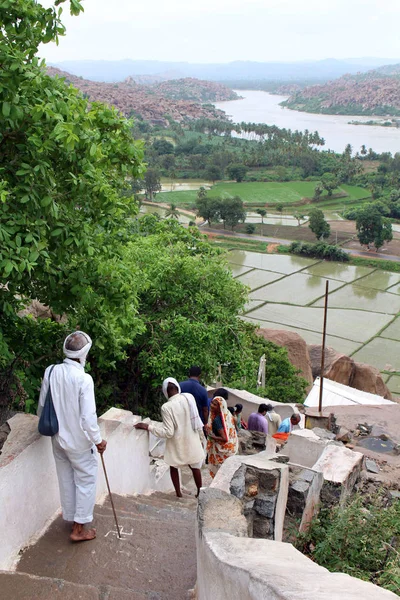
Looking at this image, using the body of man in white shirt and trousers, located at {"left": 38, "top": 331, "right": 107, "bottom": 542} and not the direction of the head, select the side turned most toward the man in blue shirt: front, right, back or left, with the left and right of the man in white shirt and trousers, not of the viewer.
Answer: front

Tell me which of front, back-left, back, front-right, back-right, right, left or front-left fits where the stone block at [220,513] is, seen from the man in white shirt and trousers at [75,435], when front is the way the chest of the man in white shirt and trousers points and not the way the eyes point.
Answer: right

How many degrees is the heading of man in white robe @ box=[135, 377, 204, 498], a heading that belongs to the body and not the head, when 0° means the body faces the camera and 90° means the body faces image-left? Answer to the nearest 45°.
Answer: approximately 135°

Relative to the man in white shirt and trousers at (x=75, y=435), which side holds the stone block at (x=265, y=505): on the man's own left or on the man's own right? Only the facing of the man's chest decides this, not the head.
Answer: on the man's own right

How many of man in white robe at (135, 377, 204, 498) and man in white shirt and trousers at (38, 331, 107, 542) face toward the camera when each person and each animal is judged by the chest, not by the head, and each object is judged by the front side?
0

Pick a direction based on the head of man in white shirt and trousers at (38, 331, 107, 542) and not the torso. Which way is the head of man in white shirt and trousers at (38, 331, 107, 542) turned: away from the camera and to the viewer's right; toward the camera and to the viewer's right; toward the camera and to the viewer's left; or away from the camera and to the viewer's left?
away from the camera and to the viewer's right

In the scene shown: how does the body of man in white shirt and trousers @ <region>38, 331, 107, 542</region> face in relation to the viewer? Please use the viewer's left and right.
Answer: facing away from the viewer and to the right of the viewer

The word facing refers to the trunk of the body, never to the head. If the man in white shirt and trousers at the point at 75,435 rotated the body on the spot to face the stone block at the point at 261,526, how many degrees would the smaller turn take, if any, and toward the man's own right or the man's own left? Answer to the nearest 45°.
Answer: approximately 45° to the man's own right

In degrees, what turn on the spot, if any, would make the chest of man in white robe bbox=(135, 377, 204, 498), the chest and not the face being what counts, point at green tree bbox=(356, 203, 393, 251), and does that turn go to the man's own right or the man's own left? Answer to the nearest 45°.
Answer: approximately 45° to the man's own right

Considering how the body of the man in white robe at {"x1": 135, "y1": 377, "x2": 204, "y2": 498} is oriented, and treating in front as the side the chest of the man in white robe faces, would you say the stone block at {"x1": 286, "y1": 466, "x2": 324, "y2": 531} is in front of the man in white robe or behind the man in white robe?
behind

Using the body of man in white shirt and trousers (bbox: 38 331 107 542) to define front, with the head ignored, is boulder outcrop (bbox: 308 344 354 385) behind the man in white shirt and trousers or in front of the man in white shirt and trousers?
in front

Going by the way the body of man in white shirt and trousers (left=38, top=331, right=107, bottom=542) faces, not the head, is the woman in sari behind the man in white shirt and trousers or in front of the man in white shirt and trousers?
in front

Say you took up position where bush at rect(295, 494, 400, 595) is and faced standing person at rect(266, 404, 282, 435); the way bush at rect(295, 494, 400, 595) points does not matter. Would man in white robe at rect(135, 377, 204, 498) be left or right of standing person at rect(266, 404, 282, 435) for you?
left
